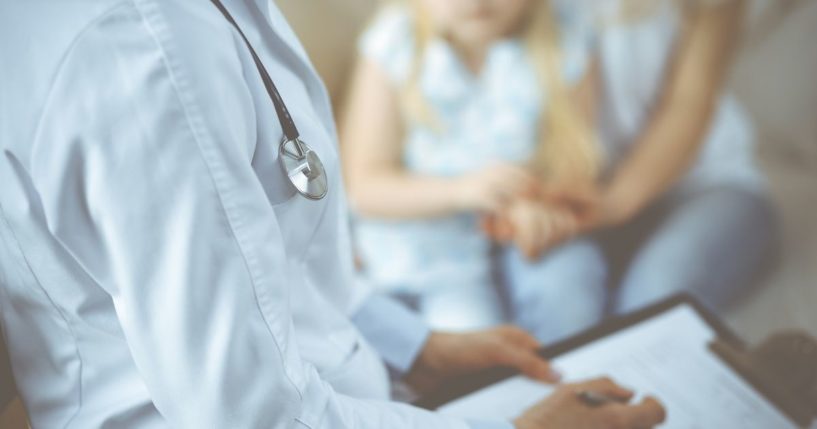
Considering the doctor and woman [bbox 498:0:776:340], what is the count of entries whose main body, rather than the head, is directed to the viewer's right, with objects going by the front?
1

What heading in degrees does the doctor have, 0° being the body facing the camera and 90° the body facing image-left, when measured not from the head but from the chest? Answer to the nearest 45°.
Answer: approximately 270°

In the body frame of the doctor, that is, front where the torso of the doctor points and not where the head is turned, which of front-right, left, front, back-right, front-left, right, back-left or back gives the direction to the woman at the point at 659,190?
front-left

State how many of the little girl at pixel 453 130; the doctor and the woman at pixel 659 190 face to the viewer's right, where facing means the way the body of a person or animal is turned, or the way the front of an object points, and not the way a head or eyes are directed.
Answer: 1

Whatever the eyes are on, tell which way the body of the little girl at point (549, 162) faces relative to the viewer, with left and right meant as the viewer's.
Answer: facing the viewer

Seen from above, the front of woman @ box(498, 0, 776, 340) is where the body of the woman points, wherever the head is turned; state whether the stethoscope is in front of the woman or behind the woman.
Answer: in front

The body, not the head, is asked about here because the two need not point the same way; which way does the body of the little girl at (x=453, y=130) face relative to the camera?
toward the camera

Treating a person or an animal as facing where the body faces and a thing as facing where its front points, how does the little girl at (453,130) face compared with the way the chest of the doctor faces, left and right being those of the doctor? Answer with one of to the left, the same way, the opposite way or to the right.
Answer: to the right

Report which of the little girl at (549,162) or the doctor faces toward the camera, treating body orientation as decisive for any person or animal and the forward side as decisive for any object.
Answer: the little girl

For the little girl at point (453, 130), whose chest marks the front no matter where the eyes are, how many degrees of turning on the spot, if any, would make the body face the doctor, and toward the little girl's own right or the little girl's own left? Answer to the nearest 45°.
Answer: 0° — they already face them

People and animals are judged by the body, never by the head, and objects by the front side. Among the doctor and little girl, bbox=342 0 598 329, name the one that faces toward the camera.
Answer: the little girl

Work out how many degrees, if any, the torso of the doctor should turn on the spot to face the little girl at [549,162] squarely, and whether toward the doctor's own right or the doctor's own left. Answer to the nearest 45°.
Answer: approximately 45° to the doctor's own left

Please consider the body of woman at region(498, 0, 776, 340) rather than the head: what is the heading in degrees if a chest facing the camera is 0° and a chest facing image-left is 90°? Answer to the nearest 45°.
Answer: approximately 45°
